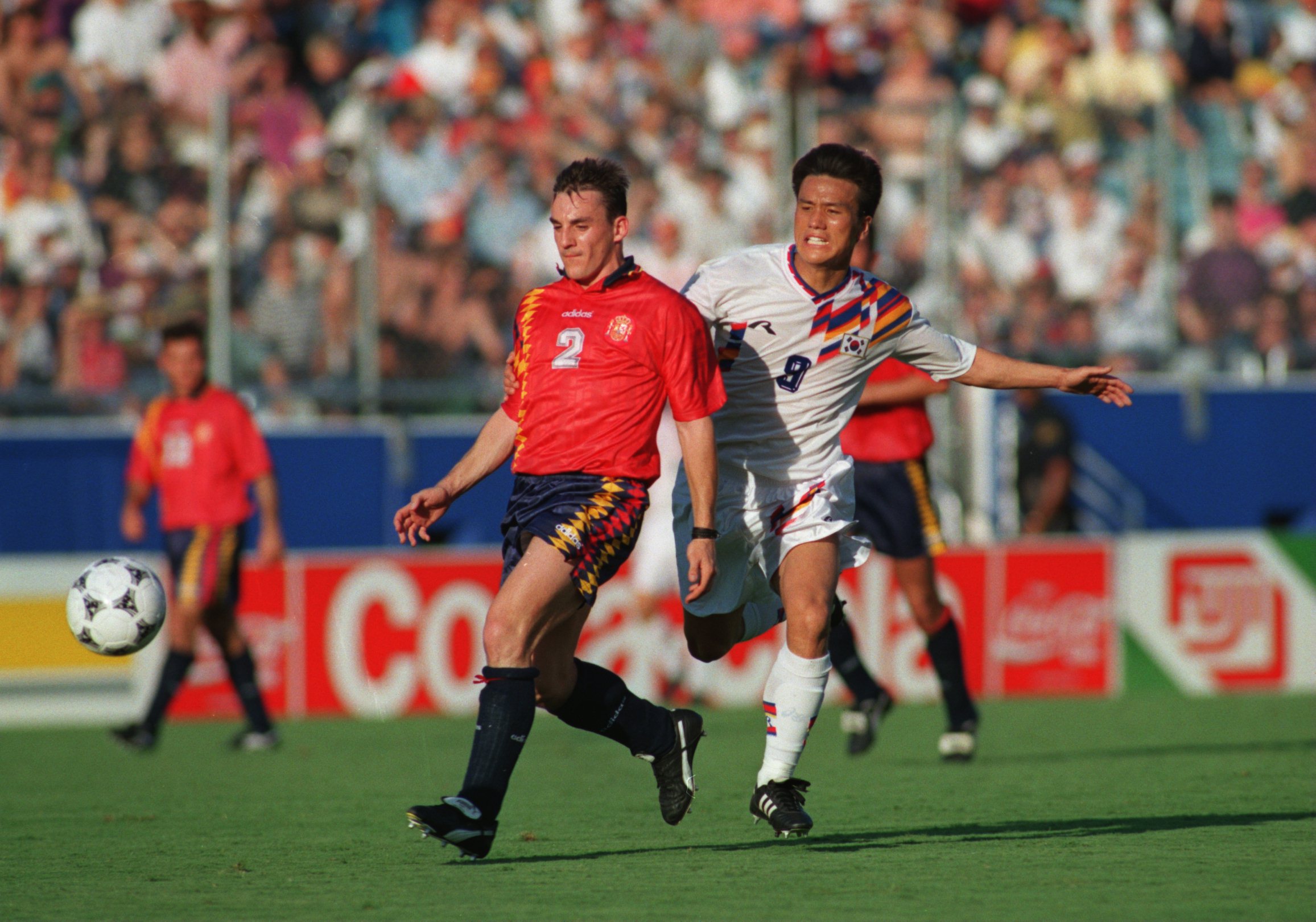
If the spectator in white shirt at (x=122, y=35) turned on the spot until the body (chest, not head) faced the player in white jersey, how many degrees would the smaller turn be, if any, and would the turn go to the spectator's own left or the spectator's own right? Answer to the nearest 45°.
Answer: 0° — they already face them

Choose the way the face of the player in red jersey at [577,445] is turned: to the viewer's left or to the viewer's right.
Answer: to the viewer's left

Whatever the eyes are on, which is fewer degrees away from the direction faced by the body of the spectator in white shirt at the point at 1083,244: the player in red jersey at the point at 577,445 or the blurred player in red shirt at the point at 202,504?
the player in red jersey

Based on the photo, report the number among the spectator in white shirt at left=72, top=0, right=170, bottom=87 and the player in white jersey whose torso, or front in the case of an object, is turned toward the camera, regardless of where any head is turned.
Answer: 2

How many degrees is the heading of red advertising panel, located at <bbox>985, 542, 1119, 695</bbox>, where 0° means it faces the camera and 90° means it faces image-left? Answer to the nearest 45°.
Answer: approximately 0°

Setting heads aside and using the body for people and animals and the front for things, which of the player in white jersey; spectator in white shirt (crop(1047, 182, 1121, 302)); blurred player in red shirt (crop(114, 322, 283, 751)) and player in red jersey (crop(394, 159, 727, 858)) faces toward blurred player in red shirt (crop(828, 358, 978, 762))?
the spectator in white shirt

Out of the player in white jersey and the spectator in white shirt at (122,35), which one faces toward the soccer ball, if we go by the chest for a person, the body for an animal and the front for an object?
the spectator in white shirt
